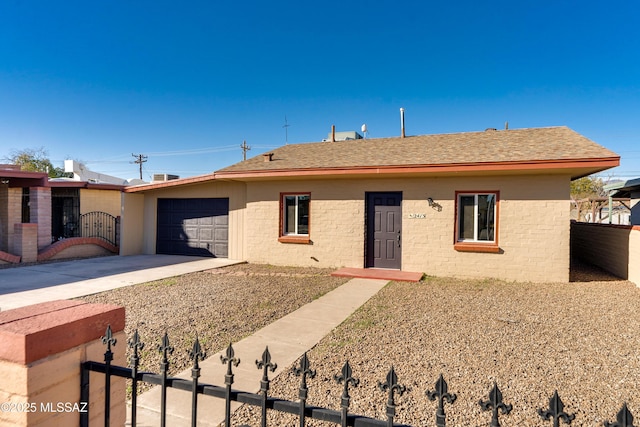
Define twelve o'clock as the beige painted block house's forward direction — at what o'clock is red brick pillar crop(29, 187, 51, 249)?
The red brick pillar is roughly at 3 o'clock from the beige painted block house.

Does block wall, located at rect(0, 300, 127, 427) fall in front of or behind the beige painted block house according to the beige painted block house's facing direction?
in front

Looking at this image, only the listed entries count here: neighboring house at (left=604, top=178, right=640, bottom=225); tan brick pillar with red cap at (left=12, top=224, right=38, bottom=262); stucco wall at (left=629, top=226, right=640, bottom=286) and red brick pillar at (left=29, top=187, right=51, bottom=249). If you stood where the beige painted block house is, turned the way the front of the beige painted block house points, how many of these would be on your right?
2

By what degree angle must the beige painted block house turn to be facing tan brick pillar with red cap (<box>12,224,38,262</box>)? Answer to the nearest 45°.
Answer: approximately 90° to its right

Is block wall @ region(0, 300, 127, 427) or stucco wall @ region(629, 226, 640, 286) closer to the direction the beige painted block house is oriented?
the block wall

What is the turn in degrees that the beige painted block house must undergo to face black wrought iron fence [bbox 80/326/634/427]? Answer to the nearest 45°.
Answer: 0° — it already faces it

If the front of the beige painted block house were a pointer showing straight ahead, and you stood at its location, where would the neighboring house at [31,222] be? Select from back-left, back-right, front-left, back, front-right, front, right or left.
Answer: right

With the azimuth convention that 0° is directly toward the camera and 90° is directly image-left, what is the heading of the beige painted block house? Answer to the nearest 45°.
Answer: approximately 0°

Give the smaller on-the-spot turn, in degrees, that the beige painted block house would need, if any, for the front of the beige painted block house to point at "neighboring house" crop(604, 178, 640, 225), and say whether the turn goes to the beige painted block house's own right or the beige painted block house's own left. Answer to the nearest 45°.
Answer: approximately 135° to the beige painted block house's own left

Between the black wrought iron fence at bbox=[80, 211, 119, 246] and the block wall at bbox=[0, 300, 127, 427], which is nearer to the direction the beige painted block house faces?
the block wall

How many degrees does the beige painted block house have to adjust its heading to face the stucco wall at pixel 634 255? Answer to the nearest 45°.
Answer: approximately 90° to its left

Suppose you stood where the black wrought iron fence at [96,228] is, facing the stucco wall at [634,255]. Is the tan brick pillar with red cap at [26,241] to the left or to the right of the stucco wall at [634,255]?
right
